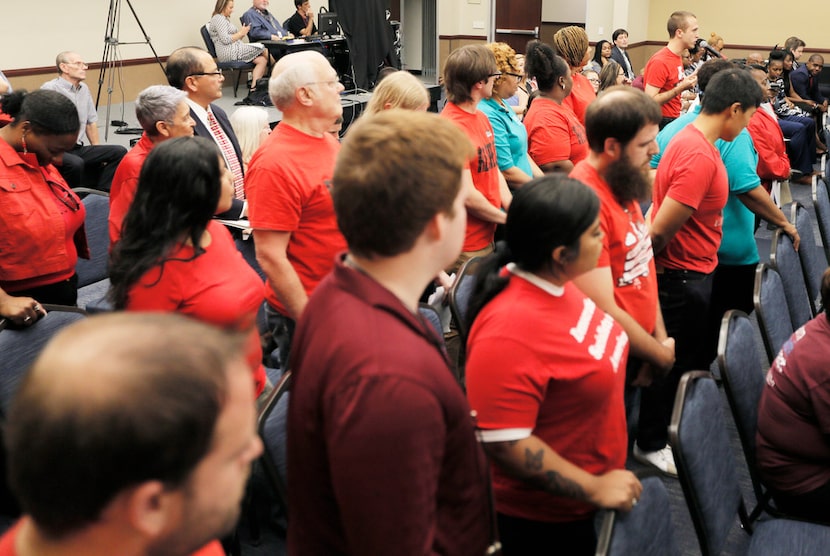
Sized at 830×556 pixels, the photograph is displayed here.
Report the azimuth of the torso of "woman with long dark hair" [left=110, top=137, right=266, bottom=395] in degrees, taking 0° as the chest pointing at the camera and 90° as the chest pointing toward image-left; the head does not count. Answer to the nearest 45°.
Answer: approximately 270°

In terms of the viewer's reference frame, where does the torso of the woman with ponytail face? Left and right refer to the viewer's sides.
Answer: facing to the right of the viewer

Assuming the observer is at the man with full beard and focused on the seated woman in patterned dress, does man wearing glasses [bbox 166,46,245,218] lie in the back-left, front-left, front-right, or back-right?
front-left

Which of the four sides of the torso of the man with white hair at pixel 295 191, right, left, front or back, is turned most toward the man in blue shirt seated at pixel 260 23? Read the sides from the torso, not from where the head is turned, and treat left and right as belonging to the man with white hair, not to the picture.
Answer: left

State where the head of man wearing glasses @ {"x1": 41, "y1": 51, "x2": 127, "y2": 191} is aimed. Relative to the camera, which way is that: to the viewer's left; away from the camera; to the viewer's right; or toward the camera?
to the viewer's right

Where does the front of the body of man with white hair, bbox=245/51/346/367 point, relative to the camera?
to the viewer's right

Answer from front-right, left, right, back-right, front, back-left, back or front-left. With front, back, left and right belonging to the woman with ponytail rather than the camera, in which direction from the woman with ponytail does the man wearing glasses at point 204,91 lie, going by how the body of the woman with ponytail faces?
back-left

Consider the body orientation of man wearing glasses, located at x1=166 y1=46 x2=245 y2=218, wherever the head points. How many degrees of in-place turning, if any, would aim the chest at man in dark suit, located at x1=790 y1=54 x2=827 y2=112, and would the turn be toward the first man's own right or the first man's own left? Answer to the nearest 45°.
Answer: approximately 90° to the first man's own left

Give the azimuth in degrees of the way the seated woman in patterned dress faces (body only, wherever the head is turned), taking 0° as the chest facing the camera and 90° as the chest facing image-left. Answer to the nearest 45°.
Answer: approximately 270°

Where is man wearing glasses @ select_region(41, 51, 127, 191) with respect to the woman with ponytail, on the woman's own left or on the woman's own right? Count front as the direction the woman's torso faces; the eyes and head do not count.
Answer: on the woman's own left

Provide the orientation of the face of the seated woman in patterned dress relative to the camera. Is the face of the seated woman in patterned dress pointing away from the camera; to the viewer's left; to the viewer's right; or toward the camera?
to the viewer's right

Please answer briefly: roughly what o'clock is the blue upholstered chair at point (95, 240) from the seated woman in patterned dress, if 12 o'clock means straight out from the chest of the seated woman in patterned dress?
The blue upholstered chair is roughly at 3 o'clock from the seated woman in patterned dress.

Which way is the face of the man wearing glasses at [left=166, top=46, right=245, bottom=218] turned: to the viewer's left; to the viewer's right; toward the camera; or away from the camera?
to the viewer's right

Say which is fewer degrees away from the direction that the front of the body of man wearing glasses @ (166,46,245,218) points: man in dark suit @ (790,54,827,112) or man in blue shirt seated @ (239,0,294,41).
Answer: the man in dark suit

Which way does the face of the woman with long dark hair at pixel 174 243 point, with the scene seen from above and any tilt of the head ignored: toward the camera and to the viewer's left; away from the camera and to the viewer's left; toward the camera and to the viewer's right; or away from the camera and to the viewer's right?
away from the camera and to the viewer's right
